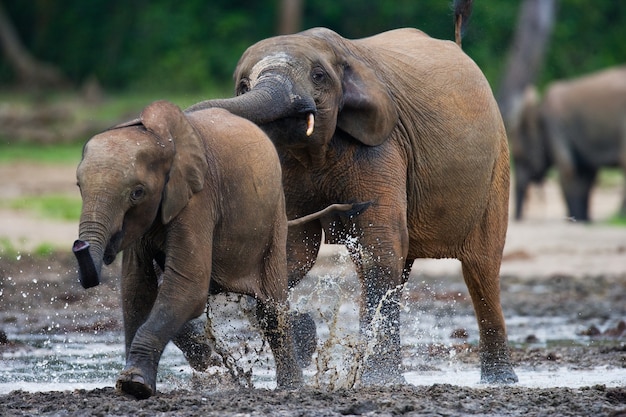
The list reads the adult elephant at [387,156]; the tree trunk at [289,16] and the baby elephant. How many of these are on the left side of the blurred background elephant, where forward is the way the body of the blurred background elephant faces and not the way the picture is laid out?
2

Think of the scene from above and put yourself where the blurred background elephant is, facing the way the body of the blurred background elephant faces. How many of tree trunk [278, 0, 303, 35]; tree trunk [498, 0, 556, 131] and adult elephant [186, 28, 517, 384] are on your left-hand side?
1

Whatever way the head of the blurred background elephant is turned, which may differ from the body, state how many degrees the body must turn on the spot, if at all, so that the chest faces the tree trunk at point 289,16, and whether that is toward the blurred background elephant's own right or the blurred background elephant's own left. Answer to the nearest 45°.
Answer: approximately 45° to the blurred background elephant's own right

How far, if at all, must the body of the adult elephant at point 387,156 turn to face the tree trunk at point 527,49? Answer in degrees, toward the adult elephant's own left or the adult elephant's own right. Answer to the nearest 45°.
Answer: approximately 135° to the adult elephant's own right

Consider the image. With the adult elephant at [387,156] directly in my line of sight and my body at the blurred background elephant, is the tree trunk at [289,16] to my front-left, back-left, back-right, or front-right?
back-right

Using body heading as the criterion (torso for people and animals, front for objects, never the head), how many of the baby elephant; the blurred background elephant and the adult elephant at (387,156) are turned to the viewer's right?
0

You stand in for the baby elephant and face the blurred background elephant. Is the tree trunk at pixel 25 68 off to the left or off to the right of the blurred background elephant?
left

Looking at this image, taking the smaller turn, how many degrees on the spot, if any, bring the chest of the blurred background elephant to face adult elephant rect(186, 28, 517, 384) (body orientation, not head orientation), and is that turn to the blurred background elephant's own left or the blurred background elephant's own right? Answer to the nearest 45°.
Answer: approximately 90° to the blurred background elephant's own left

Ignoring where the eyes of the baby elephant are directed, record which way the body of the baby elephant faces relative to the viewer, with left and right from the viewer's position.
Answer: facing the viewer and to the left of the viewer

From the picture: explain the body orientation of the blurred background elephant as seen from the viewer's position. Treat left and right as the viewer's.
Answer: facing to the left of the viewer
